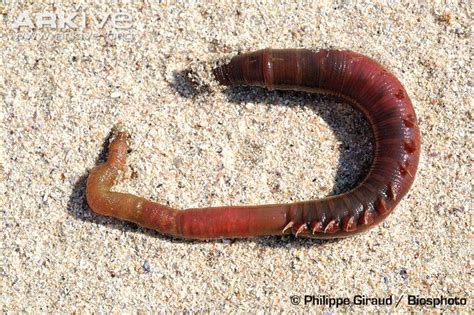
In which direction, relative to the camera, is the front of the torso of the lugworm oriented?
to the viewer's left
